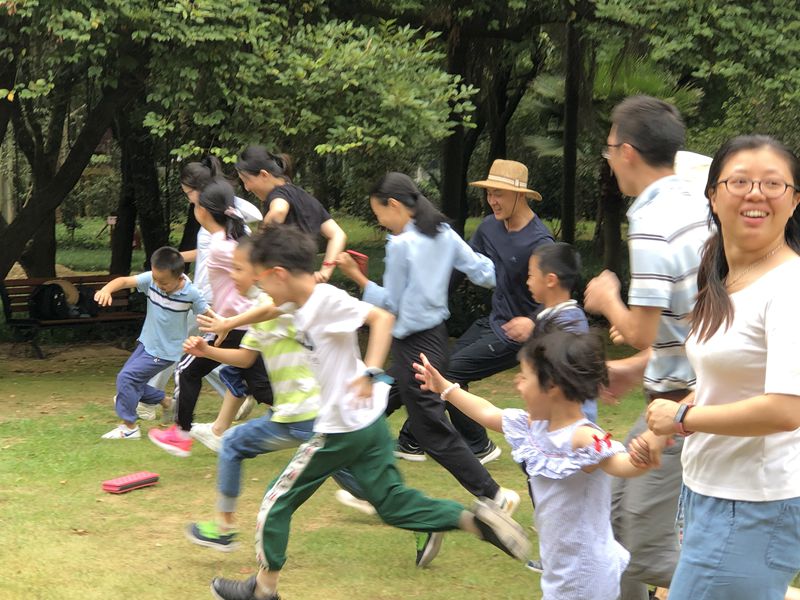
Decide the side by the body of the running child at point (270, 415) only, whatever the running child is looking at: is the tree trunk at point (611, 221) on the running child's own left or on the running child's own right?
on the running child's own right

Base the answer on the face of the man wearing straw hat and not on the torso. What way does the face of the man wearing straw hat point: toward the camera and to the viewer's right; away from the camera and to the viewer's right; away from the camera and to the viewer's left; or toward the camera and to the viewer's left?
toward the camera and to the viewer's left

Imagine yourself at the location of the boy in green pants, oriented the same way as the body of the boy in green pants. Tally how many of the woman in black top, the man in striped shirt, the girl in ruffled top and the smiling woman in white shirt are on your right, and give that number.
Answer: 1

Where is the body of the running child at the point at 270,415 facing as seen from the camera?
to the viewer's left

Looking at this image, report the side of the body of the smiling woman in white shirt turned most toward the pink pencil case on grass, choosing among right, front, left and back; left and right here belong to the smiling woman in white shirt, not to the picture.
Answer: right

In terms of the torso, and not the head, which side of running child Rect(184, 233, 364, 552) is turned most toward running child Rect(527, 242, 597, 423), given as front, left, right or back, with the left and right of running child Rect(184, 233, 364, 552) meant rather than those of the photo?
back

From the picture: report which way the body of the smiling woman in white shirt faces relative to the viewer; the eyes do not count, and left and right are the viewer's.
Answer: facing the viewer and to the left of the viewer

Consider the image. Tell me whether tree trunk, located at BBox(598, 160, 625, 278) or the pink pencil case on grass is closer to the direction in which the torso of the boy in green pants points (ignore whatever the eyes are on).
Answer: the pink pencil case on grass

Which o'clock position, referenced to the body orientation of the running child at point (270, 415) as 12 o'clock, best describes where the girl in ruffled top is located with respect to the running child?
The girl in ruffled top is roughly at 8 o'clock from the running child.

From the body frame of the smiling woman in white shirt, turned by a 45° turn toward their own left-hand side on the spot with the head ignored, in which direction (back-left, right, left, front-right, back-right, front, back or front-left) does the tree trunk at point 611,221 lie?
back

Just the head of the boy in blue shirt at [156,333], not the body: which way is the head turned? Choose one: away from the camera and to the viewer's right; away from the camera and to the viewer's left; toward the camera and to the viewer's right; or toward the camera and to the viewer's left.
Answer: toward the camera and to the viewer's left

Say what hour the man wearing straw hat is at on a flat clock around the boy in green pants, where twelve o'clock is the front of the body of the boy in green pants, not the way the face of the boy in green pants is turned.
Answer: The man wearing straw hat is roughly at 4 o'clock from the boy in green pants.

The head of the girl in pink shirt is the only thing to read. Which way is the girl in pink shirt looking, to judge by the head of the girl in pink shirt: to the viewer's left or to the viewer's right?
to the viewer's left

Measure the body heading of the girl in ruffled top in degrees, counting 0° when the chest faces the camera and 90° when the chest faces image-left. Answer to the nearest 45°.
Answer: approximately 45°

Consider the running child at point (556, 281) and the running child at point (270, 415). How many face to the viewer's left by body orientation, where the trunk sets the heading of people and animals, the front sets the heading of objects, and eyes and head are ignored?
2
